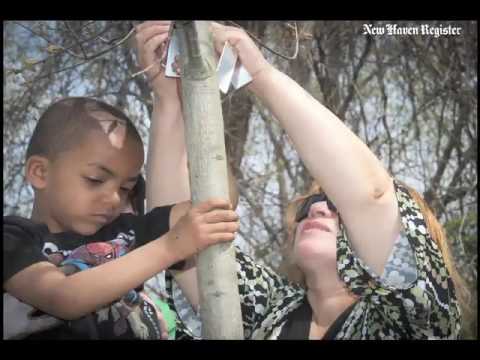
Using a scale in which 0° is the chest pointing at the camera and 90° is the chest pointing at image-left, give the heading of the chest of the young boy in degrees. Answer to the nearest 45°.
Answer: approximately 315°

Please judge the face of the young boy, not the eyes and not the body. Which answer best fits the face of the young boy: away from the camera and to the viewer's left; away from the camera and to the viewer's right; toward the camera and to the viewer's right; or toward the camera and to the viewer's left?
toward the camera and to the viewer's right

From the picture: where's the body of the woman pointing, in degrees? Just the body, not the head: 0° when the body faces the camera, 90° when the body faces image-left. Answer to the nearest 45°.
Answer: approximately 45°

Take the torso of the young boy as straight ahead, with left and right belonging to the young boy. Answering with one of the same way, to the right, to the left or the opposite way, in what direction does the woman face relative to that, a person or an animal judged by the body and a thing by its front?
to the right
